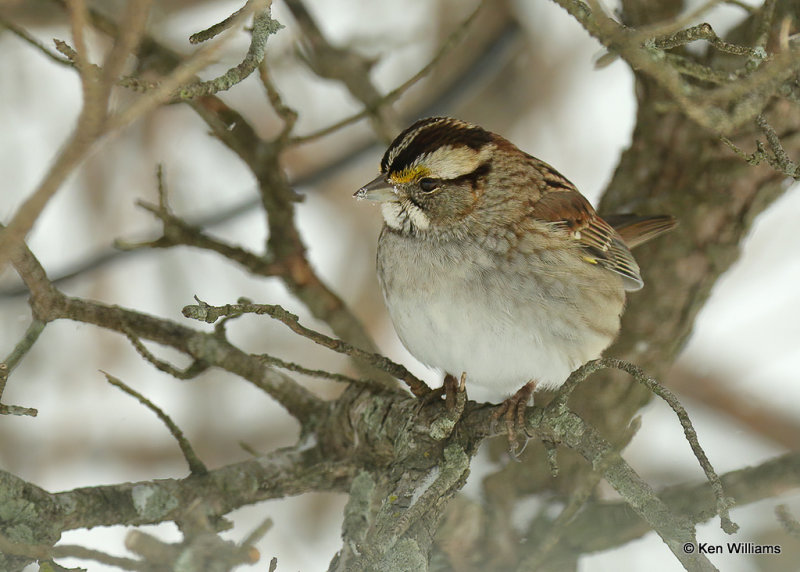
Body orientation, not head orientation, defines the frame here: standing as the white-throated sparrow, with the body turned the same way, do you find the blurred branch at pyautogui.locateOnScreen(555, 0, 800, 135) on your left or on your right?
on your left

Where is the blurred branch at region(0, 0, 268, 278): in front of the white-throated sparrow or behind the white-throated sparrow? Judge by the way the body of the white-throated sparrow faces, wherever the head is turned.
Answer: in front

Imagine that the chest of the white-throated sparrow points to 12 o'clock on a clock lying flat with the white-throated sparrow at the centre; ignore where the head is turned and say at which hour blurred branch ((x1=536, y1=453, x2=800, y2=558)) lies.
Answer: The blurred branch is roughly at 6 o'clock from the white-throated sparrow.

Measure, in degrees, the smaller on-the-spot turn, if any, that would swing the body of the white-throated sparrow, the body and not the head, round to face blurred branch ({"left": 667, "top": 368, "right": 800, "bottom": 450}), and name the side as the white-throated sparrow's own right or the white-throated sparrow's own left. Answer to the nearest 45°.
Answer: approximately 180°
